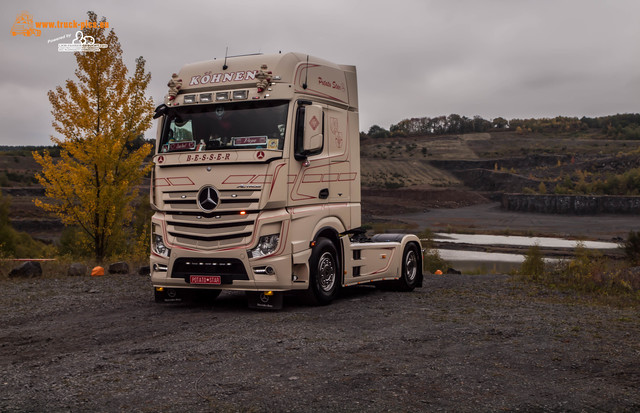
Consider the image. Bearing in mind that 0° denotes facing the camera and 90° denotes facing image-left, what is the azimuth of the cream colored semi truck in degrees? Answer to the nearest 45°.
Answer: approximately 45°

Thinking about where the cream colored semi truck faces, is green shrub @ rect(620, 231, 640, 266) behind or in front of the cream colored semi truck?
behind

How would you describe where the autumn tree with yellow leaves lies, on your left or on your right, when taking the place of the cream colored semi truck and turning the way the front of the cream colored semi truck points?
on your right
